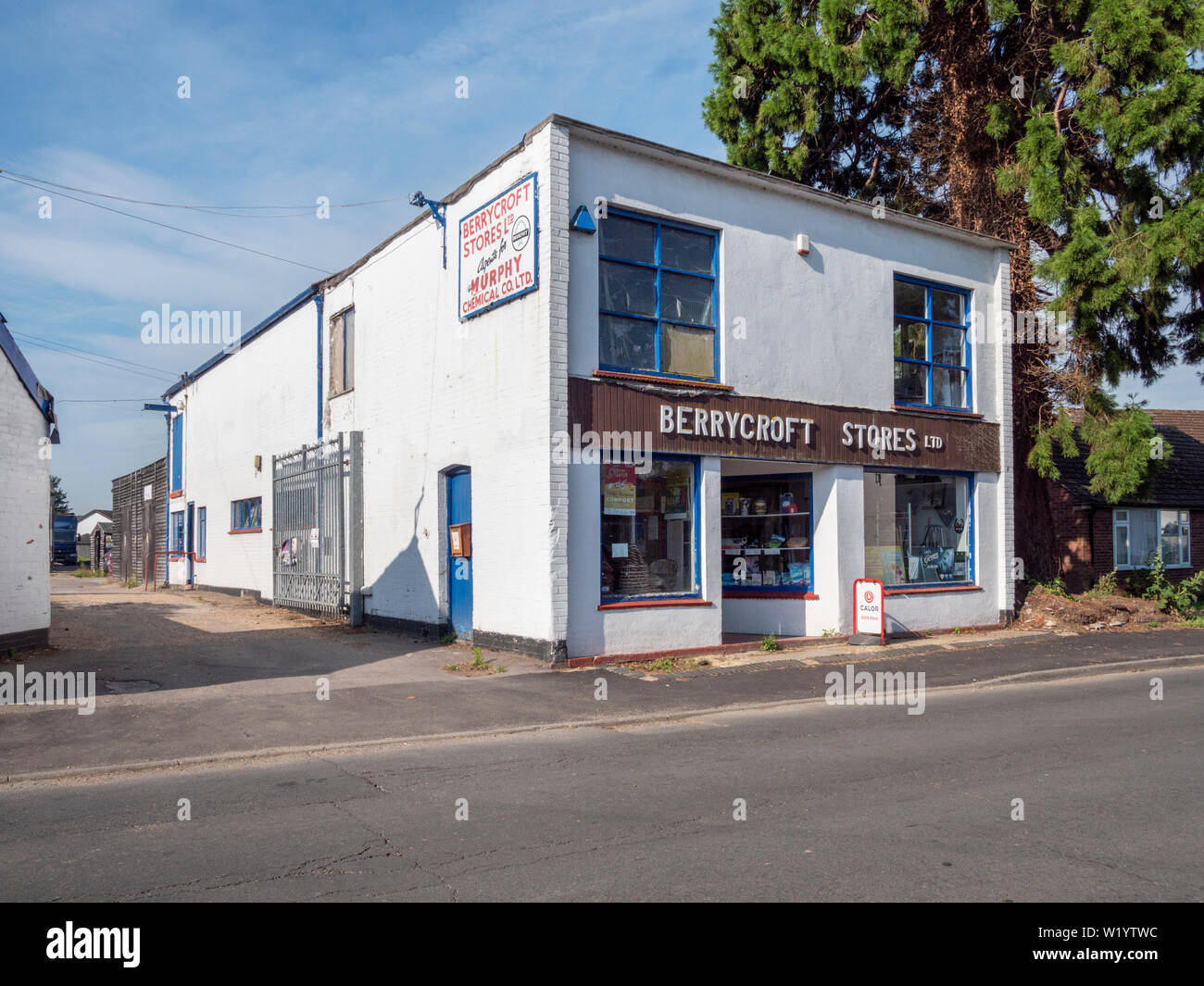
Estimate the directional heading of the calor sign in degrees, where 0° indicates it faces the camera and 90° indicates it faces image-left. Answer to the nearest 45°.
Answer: approximately 45°

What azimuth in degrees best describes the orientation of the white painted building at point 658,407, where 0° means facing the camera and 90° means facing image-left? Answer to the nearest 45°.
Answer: approximately 315°

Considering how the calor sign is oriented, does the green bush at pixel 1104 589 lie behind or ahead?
behind

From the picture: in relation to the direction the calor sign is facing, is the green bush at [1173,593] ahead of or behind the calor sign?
behind

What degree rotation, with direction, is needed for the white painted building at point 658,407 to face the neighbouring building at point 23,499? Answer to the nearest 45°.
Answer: approximately 135° to its right

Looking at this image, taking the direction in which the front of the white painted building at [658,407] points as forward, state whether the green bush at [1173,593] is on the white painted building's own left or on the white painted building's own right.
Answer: on the white painted building's own left

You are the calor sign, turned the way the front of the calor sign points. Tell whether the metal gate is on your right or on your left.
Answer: on your right

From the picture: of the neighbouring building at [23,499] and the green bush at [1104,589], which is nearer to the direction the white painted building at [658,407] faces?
the green bush

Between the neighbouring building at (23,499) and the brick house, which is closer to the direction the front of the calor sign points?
the neighbouring building
